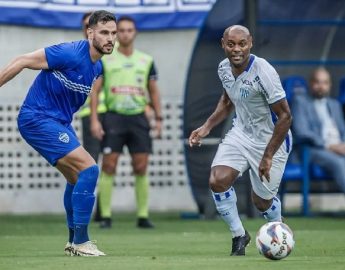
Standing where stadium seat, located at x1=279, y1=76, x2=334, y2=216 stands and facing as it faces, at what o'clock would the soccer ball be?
The soccer ball is roughly at 12 o'clock from the stadium seat.

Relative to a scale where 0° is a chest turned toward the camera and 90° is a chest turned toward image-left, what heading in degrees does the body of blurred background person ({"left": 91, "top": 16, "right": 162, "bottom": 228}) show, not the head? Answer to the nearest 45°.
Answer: approximately 0°

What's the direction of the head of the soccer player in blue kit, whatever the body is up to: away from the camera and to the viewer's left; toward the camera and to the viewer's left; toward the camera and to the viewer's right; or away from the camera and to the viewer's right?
toward the camera and to the viewer's right

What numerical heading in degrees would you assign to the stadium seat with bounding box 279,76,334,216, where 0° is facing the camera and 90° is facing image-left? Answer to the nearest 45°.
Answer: approximately 0°
